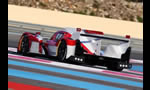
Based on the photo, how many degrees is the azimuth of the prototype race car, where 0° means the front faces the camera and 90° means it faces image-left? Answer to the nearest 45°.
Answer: approximately 135°
